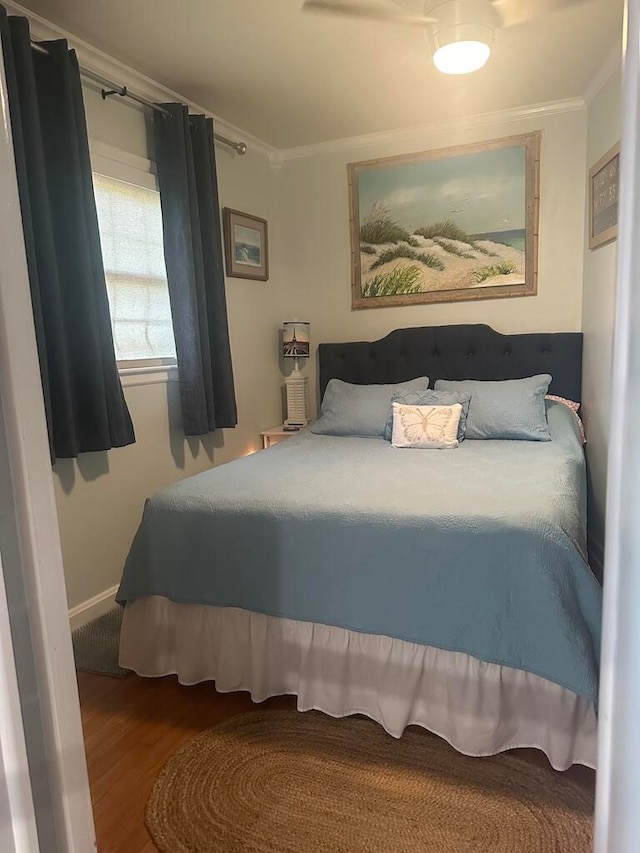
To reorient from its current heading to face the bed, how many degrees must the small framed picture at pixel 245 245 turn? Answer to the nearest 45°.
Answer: approximately 45° to its right

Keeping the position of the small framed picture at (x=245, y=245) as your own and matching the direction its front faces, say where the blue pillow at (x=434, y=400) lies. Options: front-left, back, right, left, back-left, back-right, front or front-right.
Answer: front

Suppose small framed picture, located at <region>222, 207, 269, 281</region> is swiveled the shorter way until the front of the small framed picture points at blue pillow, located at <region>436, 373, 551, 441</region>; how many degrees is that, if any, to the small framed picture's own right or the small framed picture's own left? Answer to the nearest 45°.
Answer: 0° — it already faces it

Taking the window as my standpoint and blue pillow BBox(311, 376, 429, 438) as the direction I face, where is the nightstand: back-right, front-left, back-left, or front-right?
front-left

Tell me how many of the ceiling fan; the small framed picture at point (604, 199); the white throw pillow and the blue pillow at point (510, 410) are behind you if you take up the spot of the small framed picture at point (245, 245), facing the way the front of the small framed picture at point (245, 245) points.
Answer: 0

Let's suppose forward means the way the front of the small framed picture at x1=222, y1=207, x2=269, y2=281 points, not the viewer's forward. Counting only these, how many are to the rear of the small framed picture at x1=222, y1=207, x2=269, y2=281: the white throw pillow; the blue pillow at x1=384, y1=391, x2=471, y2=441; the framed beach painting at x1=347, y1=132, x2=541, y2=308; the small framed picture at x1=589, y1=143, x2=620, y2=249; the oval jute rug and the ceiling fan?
0

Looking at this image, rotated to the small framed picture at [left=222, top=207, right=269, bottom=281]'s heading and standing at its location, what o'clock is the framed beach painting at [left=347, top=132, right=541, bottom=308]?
The framed beach painting is roughly at 11 o'clock from the small framed picture.

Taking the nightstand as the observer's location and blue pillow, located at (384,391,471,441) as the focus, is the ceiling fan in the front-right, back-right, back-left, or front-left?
front-right

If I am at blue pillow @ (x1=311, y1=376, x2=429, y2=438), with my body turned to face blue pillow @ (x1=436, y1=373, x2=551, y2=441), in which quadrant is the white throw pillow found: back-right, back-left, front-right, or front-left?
front-right

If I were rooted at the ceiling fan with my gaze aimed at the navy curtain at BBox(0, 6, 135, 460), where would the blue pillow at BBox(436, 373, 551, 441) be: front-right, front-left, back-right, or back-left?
back-right

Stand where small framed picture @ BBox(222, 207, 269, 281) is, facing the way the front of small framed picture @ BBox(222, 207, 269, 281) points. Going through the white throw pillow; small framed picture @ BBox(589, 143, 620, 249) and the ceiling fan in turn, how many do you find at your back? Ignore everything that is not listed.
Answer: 0

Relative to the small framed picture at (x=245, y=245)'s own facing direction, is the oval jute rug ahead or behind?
ahead

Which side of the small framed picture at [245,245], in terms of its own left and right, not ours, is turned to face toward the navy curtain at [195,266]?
right

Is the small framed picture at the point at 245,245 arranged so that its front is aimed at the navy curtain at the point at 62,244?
no

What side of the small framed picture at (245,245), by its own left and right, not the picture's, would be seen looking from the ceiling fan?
front

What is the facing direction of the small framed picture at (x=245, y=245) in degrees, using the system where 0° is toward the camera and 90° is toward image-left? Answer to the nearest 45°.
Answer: approximately 315°

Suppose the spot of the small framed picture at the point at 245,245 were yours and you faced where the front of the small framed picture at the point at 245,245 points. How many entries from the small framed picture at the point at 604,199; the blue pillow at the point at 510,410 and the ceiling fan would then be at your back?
0
